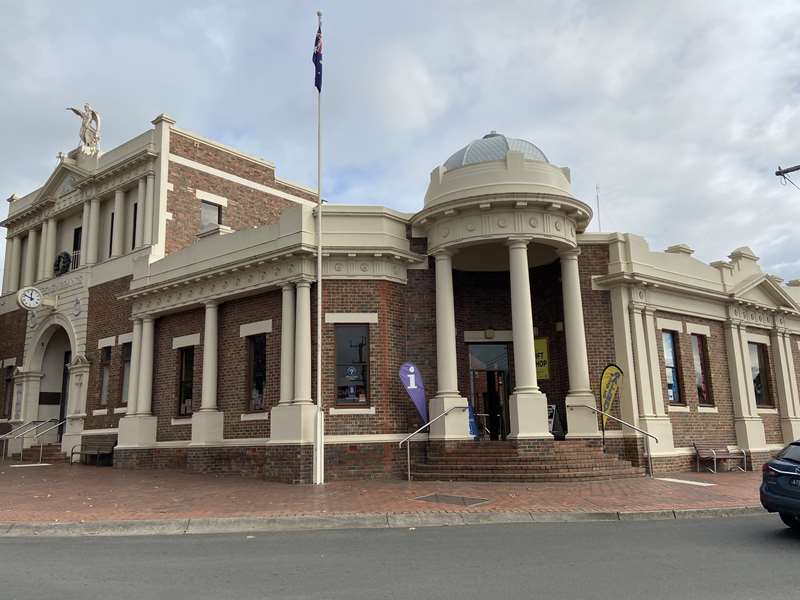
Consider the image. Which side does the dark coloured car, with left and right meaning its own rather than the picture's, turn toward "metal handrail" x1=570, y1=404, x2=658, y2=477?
left

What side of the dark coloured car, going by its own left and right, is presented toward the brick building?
left

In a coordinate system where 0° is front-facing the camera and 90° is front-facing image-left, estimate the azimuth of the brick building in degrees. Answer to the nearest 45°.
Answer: approximately 0°

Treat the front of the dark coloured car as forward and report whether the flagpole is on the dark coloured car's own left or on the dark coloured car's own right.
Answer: on the dark coloured car's own left

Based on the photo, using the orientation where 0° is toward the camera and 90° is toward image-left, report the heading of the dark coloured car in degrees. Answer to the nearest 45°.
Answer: approximately 225°

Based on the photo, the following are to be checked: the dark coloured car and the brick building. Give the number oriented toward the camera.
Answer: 1

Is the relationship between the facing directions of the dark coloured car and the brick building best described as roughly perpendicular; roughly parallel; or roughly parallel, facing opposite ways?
roughly perpendicular

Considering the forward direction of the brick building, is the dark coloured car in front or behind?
in front
